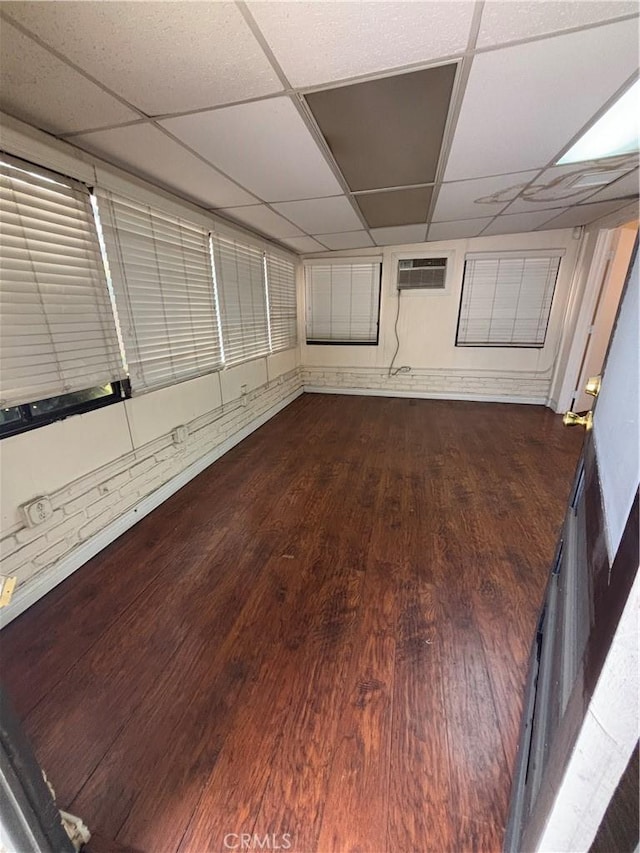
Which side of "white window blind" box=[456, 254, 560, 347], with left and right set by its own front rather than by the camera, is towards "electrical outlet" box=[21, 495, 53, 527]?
front

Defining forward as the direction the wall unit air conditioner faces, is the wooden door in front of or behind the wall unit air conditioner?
in front

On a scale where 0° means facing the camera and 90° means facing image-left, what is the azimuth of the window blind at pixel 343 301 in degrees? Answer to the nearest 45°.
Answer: approximately 0°

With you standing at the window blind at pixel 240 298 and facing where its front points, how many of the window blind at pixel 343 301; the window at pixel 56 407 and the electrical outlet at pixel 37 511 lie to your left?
1

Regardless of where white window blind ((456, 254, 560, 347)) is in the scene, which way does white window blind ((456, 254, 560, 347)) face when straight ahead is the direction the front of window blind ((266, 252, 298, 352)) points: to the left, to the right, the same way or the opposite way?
to the right

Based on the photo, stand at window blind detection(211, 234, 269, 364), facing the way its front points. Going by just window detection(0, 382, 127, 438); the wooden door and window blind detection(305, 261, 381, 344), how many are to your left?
1

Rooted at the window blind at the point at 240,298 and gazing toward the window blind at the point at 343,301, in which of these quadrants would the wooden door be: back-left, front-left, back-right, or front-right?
back-right

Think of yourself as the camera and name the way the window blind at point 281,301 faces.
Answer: facing the viewer and to the right of the viewer

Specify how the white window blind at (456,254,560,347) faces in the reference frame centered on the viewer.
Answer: facing the viewer

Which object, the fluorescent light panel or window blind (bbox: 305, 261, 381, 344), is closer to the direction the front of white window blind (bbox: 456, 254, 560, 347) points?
the fluorescent light panel

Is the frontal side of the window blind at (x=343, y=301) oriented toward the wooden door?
yes

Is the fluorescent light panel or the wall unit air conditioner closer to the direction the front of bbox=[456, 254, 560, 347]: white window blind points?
the fluorescent light panel

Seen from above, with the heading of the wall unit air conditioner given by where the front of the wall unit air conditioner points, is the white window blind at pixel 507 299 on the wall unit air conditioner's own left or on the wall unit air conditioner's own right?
on the wall unit air conditioner's own left

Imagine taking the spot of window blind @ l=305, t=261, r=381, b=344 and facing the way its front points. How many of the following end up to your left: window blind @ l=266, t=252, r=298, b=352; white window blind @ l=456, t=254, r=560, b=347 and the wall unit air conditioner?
2

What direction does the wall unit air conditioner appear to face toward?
toward the camera

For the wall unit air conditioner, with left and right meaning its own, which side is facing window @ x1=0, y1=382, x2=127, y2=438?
front
